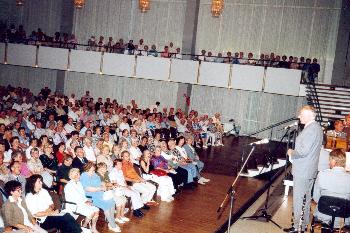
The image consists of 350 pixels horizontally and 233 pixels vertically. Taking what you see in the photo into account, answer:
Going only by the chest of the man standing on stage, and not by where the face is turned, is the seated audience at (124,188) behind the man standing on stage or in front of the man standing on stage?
in front

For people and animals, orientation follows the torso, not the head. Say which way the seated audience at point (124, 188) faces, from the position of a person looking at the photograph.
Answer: facing the viewer and to the right of the viewer

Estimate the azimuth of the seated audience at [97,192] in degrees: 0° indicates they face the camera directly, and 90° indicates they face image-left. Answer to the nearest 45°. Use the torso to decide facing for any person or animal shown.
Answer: approximately 315°

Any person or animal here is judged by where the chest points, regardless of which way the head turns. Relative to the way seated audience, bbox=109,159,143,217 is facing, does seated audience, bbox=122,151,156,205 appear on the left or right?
on their left

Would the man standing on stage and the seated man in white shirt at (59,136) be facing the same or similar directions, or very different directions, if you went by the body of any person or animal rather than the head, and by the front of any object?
very different directions

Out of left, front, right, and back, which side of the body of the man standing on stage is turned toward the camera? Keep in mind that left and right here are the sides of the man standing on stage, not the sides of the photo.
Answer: left

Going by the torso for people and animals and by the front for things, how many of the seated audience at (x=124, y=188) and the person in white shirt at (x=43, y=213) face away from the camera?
0

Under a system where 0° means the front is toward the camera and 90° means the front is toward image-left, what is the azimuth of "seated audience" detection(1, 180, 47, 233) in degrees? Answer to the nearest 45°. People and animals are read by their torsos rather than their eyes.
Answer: approximately 315°

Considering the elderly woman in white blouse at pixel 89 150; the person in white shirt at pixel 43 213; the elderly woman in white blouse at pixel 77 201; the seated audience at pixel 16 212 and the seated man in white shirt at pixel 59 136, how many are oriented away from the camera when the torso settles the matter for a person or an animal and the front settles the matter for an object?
0

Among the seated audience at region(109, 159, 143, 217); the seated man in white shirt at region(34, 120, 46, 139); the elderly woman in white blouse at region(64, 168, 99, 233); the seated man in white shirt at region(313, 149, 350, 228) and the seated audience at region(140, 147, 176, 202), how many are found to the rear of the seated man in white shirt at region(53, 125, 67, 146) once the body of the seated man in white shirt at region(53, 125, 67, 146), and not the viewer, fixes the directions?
1
